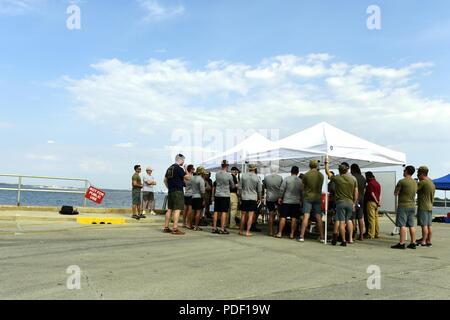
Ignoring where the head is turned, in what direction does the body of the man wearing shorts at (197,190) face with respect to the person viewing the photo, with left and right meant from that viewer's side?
facing away from the viewer and to the right of the viewer

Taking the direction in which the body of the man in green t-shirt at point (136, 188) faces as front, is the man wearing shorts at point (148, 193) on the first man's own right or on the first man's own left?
on the first man's own left

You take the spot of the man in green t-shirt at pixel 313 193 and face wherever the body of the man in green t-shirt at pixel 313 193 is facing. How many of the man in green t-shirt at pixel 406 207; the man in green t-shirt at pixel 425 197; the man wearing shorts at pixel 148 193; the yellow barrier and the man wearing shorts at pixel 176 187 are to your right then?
2

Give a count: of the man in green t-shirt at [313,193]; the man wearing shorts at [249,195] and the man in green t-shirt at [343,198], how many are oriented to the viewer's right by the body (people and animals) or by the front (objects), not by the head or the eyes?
0

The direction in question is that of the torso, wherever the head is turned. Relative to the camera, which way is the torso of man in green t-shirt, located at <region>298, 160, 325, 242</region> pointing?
away from the camera

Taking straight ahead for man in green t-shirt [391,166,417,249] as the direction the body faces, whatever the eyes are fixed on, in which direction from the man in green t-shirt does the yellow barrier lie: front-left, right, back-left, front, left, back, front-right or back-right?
front-left

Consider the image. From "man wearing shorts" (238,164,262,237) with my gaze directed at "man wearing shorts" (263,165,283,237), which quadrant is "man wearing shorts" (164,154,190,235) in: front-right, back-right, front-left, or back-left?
back-left

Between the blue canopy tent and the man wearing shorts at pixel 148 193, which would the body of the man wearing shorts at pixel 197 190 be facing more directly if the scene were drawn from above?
the blue canopy tent

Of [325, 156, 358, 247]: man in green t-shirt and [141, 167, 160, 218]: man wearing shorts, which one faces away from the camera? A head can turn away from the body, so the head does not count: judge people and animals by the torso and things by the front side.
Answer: the man in green t-shirt

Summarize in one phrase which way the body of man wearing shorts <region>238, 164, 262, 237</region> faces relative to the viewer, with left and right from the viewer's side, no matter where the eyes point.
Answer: facing away from the viewer

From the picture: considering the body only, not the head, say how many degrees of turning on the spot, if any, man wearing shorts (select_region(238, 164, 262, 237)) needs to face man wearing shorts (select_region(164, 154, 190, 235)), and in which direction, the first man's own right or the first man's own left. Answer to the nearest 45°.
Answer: approximately 90° to the first man's own left

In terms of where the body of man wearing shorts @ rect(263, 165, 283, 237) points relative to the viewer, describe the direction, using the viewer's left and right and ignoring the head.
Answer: facing away from the viewer

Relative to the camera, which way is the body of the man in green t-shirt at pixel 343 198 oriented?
away from the camera

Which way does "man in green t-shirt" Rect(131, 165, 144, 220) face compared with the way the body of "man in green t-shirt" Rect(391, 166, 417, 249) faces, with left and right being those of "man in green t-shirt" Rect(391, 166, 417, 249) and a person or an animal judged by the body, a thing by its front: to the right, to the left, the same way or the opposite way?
to the right

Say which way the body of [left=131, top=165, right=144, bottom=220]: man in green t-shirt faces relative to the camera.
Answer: to the viewer's right

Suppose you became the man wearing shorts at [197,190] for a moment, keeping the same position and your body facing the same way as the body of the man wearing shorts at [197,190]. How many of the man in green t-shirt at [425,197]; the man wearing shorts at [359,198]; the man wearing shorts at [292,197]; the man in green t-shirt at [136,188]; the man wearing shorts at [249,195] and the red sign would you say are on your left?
2

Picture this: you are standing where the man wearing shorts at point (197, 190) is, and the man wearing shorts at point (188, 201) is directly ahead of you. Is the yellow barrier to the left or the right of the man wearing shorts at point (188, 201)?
left

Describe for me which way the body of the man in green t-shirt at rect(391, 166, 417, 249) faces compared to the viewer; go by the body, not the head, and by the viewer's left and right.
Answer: facing away from the viewer and to the left of the viewer
